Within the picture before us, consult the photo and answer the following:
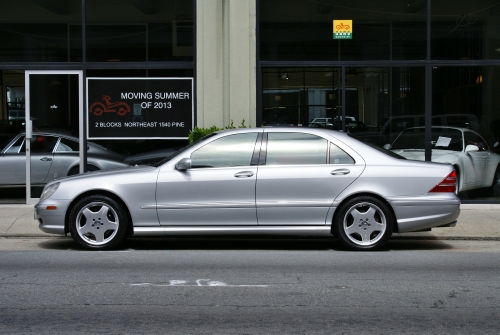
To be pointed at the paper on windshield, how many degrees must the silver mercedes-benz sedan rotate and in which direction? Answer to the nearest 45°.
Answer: approximately 135° to its right

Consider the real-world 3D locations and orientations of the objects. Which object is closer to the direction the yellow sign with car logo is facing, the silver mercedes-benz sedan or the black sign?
the silver mercedes-benz sedan

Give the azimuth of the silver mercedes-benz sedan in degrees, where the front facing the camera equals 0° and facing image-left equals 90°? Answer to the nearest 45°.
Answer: approximately 90°

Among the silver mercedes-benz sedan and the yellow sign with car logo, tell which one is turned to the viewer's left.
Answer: the silver mercedes-benz sedan

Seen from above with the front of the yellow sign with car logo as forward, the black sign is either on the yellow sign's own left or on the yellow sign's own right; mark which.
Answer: on the yellow sign's own right

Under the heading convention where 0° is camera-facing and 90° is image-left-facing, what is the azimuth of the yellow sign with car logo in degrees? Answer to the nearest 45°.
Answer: approximately 0°

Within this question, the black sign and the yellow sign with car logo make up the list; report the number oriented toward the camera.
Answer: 2

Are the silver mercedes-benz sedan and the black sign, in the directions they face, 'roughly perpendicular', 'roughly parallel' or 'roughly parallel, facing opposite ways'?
roughly perpendicular
